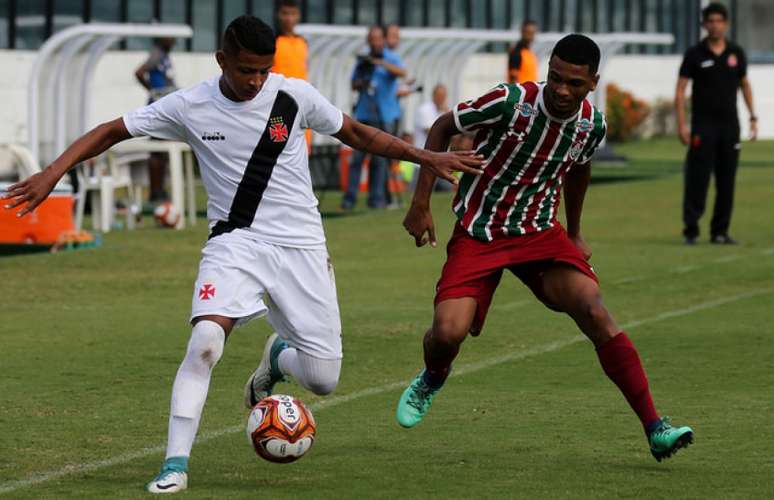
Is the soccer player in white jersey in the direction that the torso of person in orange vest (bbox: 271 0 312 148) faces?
yes

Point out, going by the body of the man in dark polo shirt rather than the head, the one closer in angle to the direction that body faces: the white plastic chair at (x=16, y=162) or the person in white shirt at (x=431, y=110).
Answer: the white plastic chair

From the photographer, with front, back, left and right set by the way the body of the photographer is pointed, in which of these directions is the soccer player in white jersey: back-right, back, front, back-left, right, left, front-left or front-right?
front-left

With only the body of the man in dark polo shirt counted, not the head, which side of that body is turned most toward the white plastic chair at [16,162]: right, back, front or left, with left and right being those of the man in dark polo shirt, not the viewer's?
right

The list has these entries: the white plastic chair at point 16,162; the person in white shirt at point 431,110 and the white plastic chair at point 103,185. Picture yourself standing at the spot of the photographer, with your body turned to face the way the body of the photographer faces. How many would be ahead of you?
2

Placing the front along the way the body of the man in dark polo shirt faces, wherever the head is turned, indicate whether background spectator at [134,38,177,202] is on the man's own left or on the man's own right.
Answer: on the man's own right

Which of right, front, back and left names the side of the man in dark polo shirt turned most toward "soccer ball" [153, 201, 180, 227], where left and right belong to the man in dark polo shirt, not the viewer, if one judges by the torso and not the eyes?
right

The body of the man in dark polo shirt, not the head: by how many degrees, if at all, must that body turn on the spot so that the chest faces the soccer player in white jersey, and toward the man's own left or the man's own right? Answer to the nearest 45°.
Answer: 0° — they already face them

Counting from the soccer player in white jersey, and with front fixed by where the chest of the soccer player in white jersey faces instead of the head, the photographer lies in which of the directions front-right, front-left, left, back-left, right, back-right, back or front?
back

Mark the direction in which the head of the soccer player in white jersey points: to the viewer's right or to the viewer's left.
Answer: to the viewer's right
